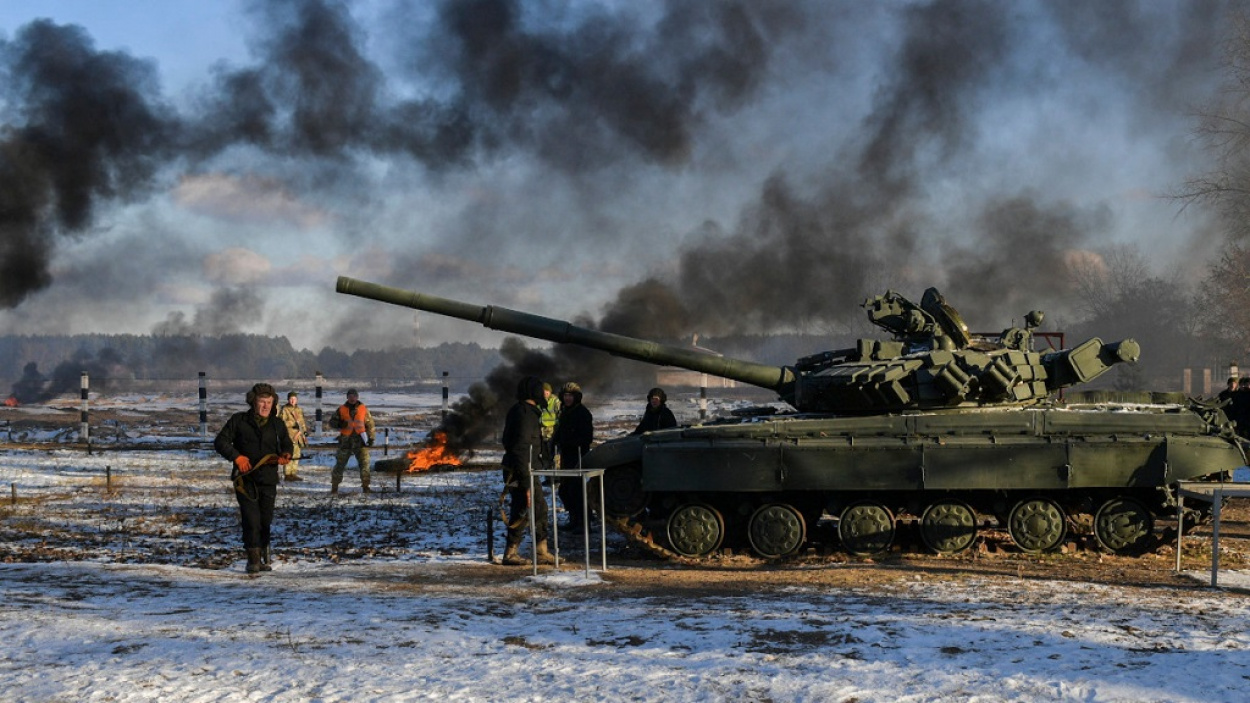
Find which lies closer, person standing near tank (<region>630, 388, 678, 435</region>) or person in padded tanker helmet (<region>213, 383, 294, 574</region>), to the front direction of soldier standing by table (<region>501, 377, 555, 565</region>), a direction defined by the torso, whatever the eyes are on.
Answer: the person standing near tank

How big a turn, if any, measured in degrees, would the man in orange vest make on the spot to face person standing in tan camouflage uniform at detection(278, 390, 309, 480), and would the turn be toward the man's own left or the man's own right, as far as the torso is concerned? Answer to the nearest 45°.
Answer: approximately 135° to the man's own right

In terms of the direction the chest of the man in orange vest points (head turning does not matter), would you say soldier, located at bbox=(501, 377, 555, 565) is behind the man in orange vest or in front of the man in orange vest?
in front

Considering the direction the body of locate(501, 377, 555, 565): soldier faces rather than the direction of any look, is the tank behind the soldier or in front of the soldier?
in front

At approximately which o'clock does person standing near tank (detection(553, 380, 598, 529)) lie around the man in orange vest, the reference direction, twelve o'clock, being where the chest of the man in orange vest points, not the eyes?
The person standing near tank is roughly at 11 o'clock from the man in orange vest.

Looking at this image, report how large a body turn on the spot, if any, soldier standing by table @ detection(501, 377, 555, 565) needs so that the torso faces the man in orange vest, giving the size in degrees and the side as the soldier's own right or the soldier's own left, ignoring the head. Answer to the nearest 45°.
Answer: approximately 90° to the soldier's own left
